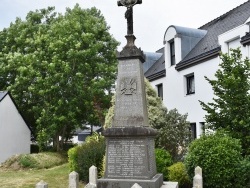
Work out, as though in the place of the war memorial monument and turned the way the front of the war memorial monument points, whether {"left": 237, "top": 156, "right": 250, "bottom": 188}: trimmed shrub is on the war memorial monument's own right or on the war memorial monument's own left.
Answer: on the war memorial monument's own left

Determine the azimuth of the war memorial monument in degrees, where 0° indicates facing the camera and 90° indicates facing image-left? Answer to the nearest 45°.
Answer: approximately 0°

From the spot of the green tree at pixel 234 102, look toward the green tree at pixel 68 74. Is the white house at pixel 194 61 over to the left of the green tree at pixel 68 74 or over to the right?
right

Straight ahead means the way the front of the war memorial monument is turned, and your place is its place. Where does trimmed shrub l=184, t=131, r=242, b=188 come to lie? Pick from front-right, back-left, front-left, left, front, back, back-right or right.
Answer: back-left

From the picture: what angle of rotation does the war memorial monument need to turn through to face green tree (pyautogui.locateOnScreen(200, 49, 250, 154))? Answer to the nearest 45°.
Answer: approximately 135° to its left

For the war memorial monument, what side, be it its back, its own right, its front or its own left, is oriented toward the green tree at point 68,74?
back
